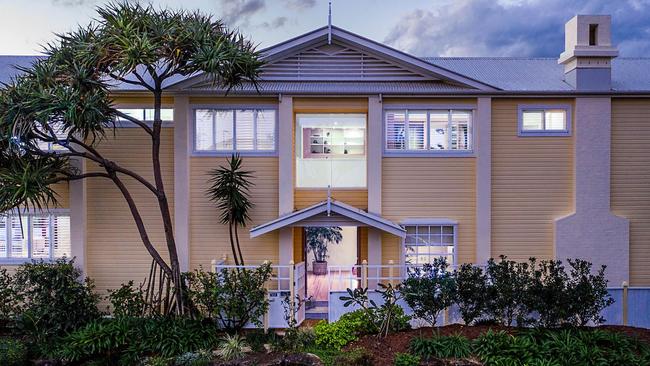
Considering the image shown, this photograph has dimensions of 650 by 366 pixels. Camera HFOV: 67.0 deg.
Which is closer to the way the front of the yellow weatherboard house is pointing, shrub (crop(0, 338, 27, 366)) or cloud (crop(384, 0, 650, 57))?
the shrub

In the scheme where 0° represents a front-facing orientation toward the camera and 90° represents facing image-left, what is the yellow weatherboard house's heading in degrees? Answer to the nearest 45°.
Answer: approximately 0°

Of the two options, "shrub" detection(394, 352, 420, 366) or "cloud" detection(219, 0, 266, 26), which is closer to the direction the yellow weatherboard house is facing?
the shrub

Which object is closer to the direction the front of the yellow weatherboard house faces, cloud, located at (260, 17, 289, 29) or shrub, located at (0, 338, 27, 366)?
the shrub

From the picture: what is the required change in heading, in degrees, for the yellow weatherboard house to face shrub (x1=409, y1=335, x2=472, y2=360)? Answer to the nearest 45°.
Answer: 0° — it already faces it

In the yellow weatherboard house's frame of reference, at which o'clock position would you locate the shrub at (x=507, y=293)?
The shrub is roughly at 11 o'clock from the yellow weatherboard house.

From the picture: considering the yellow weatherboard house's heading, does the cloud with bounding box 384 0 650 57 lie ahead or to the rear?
to the rear

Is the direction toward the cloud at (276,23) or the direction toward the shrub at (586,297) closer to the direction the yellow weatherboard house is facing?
the shrub

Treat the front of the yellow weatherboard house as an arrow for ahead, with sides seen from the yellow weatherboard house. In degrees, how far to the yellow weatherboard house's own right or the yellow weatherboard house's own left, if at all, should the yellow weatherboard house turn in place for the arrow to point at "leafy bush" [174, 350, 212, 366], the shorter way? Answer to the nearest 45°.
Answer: approximately 45° to the yellow weatherboard house's own right
